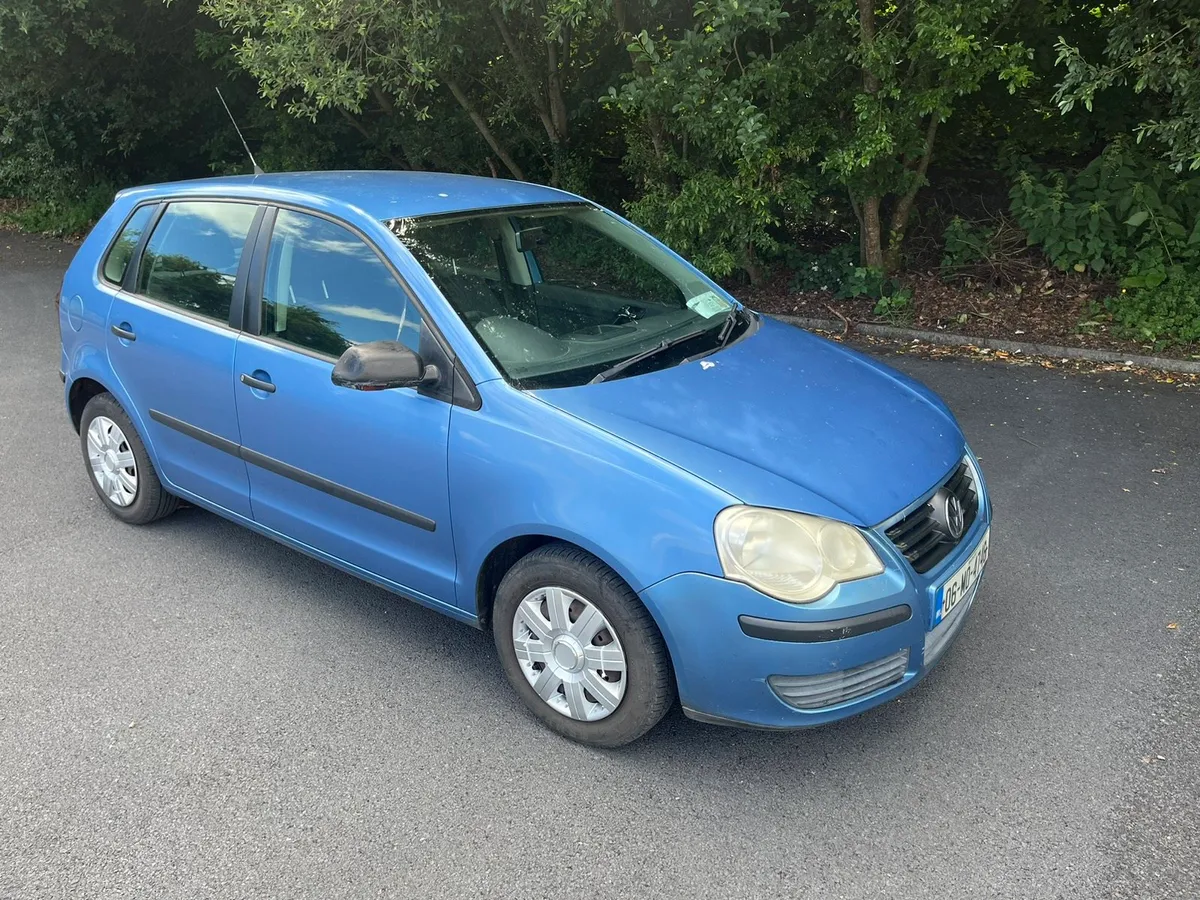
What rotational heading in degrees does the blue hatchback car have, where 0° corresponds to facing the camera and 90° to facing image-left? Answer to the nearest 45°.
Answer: approximately 315°

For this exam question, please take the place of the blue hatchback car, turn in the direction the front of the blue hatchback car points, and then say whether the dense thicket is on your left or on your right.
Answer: on your left

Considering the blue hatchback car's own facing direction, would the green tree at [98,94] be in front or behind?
behind

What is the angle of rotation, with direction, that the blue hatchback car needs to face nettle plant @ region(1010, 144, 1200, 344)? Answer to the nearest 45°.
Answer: approximately 90° to its left

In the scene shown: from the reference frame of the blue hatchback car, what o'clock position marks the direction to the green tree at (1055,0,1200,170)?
The green tree is roughly at 9 o'clock from the blue hatchback car.

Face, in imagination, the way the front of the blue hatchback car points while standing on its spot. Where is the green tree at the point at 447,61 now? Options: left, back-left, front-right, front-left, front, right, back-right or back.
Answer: back-left

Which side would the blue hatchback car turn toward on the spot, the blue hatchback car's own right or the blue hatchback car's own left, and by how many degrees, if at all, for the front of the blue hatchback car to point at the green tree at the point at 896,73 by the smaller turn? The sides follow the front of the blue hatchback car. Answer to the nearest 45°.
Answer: approximately 90° to the blue hatchback car's own left
